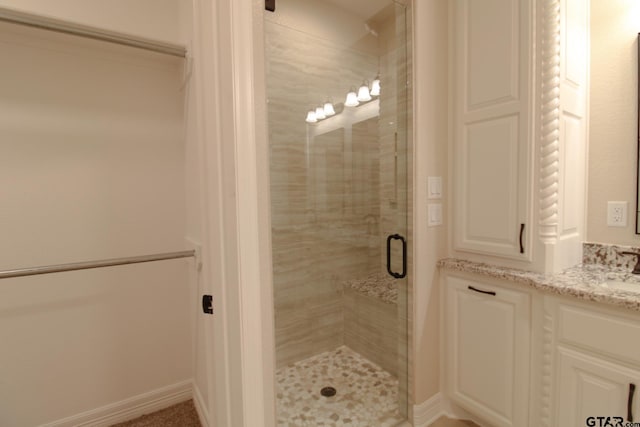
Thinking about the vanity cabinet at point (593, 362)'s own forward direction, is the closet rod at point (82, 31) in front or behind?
in front

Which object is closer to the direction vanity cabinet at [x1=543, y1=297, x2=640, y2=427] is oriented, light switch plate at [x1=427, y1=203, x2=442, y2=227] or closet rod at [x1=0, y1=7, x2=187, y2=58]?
the closet rod

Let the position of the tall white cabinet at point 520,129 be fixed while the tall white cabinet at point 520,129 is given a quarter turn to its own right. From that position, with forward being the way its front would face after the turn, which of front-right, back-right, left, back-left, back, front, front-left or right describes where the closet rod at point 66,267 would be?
left

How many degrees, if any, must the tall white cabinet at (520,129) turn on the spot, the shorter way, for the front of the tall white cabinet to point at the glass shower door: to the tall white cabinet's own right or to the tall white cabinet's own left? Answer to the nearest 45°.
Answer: approximately 45° to the tall white cabinet's own right

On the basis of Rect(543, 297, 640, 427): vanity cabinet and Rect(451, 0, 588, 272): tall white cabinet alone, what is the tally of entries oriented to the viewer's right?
0

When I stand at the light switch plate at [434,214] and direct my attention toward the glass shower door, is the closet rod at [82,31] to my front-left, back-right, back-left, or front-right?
front-left

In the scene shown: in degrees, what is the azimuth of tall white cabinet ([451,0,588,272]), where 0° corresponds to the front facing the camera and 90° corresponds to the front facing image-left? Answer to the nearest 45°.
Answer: approximately 45°

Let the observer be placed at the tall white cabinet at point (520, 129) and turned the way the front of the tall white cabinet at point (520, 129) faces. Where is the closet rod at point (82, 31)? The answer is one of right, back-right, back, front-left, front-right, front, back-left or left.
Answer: front

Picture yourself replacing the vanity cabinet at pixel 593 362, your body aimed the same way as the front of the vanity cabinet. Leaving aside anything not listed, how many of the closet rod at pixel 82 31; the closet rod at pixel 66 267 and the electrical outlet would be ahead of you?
2

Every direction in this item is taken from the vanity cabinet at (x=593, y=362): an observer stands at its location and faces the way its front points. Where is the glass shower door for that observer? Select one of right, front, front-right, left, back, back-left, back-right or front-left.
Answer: front-right

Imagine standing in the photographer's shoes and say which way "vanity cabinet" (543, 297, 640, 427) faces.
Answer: facing the viewer and to the left of the viewer

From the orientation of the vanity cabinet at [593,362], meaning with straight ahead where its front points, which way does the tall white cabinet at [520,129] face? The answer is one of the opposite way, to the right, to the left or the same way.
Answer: the same way
